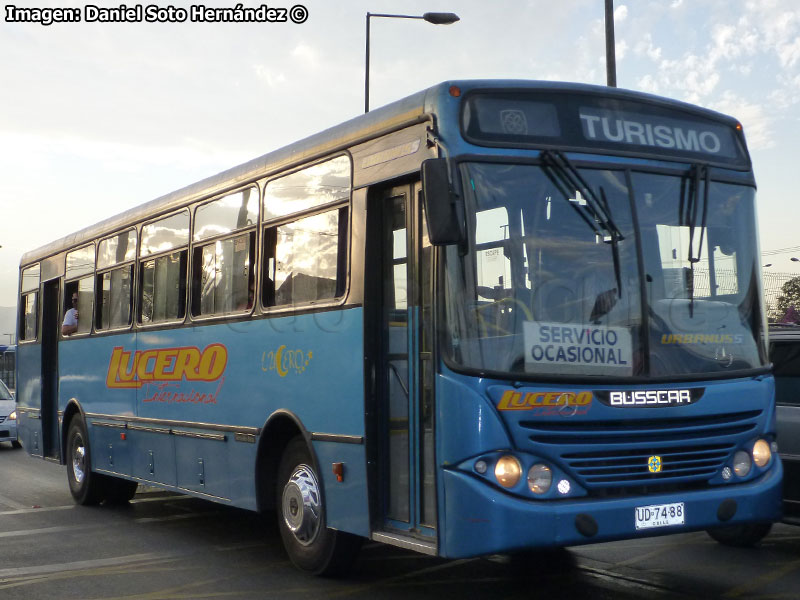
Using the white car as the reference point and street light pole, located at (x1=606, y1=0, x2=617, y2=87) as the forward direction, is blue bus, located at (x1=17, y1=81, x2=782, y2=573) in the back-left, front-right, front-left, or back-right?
front-right

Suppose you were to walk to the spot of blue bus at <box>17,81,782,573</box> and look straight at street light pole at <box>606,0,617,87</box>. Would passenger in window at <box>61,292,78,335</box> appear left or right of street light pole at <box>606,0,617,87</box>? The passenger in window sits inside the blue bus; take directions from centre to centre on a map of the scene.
left

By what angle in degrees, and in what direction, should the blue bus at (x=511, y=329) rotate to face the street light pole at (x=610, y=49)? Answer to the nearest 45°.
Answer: approximately 135° to its left

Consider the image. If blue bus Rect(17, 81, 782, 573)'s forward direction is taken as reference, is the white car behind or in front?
behind

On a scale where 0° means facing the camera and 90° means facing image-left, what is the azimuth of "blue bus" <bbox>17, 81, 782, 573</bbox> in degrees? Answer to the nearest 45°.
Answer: approximately 315°

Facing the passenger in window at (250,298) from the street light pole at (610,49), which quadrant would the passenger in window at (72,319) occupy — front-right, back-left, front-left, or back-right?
front-right
